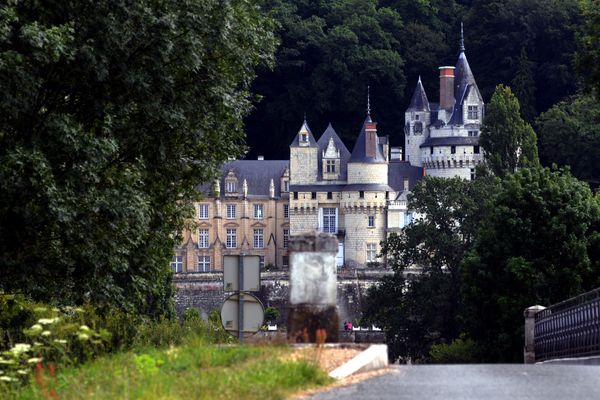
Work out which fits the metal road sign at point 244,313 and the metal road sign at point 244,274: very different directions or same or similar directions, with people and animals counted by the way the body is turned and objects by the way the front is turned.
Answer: same or similar directions

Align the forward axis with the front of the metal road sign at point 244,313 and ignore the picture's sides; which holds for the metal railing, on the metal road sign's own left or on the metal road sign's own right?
on the metal road sign's own right

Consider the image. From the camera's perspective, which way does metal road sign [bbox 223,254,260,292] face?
away from the camera

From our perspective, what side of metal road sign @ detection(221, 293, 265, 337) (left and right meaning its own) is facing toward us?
back

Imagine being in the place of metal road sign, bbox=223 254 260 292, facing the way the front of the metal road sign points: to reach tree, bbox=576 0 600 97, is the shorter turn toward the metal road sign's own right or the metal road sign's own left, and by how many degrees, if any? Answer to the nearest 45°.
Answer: approximately 45° to the metal road sign's own right

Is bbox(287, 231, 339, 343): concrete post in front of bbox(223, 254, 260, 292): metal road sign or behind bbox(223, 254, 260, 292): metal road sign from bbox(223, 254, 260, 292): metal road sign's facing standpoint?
behind

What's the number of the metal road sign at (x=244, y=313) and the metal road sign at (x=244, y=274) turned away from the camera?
2

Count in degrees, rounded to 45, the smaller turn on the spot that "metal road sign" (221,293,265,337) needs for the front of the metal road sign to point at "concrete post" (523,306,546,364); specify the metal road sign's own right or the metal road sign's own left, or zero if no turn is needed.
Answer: approximately 45° to the metal road sign's own right

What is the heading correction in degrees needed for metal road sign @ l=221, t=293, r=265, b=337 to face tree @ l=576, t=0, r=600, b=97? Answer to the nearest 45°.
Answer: approximately 45° to its right
